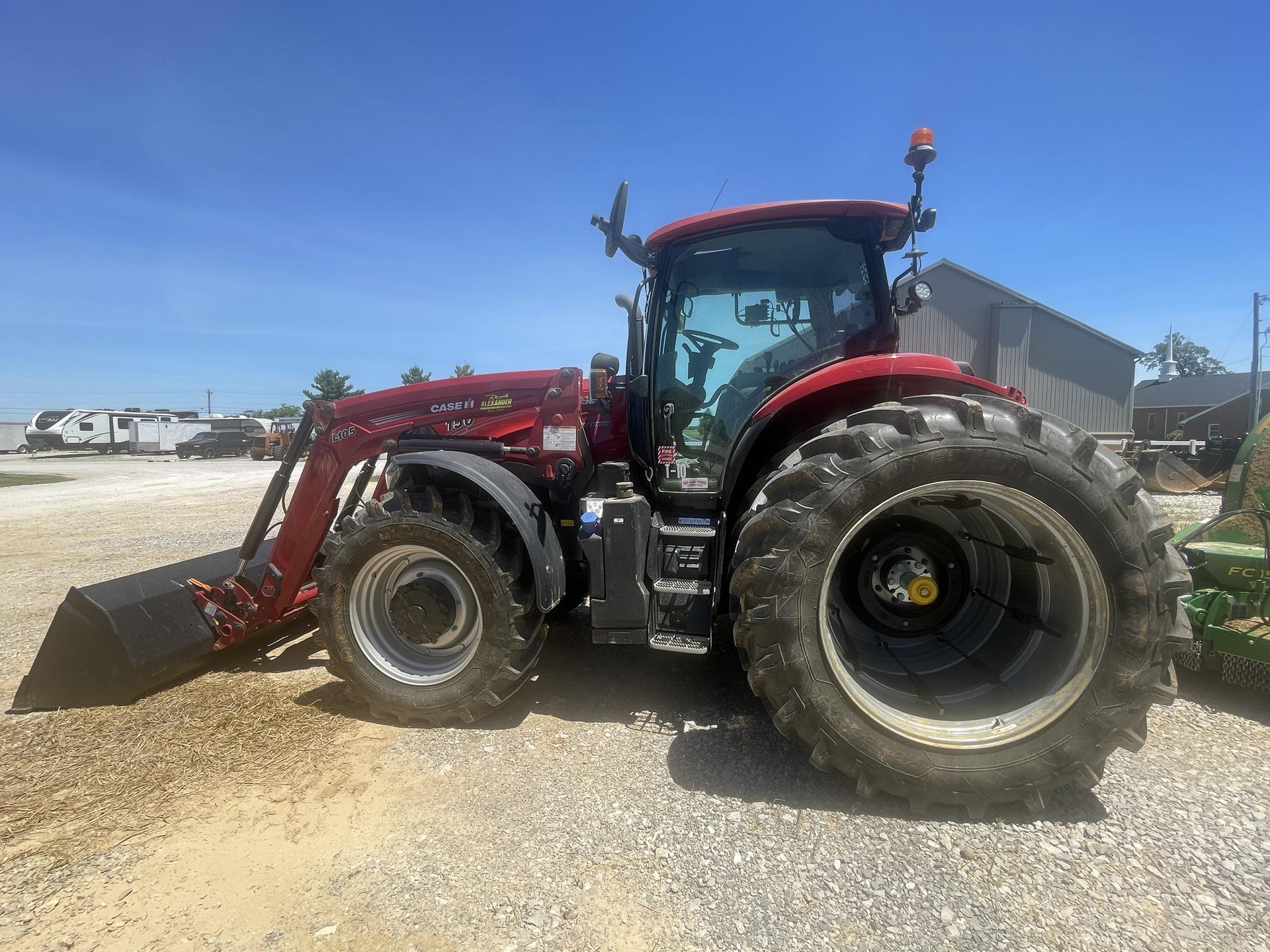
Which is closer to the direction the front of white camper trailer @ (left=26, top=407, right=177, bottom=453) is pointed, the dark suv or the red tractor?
the red tractor

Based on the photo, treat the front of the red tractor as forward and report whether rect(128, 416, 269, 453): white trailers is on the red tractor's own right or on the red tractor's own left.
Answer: on the red tractor's own right

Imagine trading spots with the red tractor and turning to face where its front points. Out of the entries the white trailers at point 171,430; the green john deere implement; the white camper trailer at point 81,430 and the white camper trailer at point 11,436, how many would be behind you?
1

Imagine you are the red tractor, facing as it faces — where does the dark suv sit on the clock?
The dark suv is roughly at 2 o'clock from the red tractor.

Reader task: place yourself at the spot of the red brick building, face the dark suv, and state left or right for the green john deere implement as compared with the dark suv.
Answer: left

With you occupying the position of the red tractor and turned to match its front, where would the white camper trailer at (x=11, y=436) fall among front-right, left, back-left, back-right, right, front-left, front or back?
front-right

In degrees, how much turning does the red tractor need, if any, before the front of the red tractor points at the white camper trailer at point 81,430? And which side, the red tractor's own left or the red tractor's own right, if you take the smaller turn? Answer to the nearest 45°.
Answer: approximately 45° to the red tractor's own right

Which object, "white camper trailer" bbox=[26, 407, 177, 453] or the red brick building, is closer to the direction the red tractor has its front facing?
the white camper trailer

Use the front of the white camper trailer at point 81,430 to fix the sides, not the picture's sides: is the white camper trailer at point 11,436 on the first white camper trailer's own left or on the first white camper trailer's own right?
on the first white camper trailer's own right

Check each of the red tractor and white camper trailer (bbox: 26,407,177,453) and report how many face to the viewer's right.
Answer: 0

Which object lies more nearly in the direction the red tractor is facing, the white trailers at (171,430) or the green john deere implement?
the white trailers

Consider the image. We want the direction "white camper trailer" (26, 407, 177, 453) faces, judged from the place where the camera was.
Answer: facing the viewer and to the left of the viewer

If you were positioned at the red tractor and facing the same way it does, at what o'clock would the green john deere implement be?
The green john deere implement is roughly at 6 o'clock from the red tractor.

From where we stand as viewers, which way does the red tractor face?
facing to the left of the viewer
